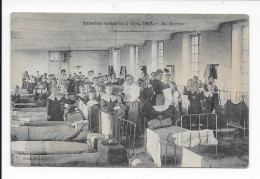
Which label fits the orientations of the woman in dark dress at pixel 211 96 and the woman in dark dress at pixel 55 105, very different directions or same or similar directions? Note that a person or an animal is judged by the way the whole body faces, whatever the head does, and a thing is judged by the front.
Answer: same or similar directions

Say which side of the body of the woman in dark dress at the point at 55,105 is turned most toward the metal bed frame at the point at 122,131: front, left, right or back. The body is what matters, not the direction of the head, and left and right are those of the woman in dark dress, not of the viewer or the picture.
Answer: left

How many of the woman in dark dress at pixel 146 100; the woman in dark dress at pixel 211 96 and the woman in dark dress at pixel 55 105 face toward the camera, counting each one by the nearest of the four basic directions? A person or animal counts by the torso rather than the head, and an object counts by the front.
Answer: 3

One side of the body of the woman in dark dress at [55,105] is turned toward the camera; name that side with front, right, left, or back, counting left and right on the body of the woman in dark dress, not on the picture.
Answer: front

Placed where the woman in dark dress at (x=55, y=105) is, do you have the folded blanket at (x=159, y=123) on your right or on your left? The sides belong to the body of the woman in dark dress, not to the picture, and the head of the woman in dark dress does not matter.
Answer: on your left

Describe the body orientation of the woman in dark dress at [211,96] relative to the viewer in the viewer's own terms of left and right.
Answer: facing the viewer

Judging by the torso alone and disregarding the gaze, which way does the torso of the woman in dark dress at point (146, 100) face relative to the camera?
toward the camera

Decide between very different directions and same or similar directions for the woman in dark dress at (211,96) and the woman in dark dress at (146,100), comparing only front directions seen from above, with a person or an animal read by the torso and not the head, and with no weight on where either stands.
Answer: same or similar directions

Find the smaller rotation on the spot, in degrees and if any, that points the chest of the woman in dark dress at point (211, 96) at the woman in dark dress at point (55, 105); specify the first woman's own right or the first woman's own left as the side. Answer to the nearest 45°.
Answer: approximately 90° to the first woman's own right
